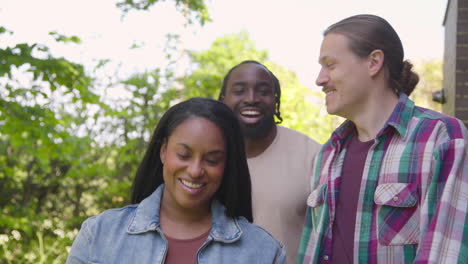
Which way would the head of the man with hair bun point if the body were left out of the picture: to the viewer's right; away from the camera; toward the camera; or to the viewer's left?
to the viewer's left
